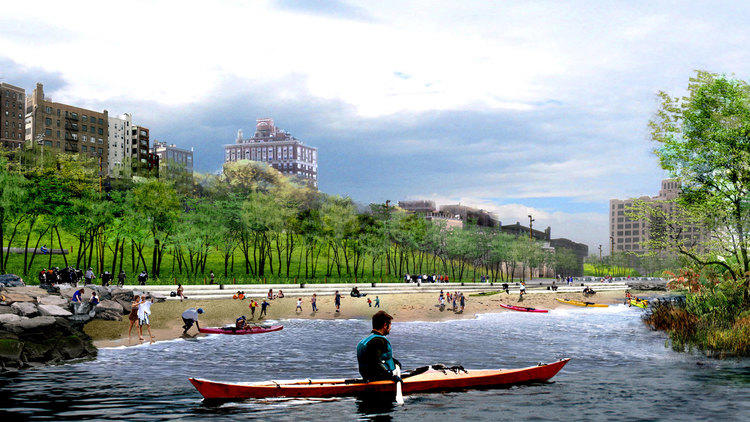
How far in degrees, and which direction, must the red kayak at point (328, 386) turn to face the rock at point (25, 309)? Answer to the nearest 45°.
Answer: approximately 135° to its left

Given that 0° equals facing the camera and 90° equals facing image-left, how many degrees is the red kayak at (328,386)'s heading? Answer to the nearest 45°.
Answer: approximately 270°

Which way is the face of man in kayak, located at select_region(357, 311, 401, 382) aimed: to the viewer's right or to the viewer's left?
to the viewer's right
